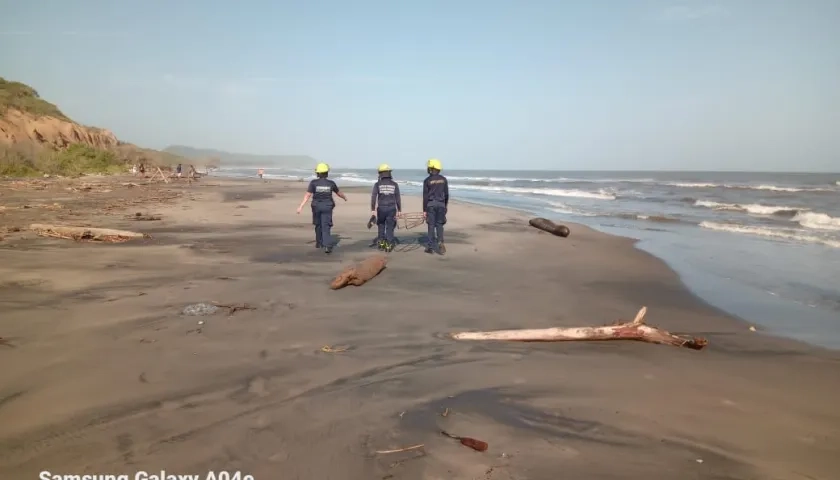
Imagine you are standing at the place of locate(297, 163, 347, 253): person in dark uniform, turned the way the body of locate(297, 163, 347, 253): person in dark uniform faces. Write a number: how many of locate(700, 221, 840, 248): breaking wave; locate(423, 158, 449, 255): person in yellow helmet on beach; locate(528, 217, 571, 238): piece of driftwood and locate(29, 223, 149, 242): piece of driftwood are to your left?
1

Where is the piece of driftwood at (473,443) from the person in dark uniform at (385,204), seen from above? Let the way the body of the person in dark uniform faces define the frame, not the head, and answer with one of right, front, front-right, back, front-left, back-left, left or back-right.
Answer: back

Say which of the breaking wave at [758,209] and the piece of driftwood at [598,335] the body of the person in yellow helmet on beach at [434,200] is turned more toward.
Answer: the breaking wave

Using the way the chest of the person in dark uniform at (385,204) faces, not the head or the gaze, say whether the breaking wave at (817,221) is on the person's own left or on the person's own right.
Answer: on the person's own right

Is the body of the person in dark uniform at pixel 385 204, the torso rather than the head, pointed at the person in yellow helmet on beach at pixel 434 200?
no

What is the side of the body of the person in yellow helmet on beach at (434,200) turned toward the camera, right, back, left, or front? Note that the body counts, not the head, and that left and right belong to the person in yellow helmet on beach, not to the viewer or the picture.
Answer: back

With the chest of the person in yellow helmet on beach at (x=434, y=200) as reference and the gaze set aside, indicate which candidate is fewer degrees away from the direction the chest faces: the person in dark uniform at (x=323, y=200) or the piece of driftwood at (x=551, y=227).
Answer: the piece of driftwood

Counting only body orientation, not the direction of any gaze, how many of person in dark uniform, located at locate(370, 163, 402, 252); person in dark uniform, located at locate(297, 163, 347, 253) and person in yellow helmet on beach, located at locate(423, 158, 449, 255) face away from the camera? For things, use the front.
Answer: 3

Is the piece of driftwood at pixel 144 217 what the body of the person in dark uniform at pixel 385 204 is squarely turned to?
no

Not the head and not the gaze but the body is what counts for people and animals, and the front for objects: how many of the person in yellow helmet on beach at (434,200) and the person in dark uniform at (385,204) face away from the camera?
2

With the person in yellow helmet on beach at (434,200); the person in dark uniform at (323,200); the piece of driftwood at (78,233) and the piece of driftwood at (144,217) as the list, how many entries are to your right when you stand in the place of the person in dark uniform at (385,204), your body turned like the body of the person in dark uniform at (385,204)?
1

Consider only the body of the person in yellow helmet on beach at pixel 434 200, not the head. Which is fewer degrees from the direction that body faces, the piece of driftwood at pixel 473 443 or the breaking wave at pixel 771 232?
the breaking wave

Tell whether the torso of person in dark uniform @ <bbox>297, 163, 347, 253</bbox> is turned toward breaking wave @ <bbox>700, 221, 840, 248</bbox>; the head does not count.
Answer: no

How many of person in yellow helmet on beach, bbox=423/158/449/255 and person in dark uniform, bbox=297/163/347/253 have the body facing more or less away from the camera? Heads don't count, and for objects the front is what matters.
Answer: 2

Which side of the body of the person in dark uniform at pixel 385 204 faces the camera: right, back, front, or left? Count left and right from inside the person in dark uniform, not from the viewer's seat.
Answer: back

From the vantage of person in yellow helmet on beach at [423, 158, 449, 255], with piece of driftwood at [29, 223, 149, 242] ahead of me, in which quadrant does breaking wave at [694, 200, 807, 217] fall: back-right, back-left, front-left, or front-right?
back-right

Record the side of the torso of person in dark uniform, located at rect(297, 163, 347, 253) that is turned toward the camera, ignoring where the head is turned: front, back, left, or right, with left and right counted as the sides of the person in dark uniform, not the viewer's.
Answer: back
